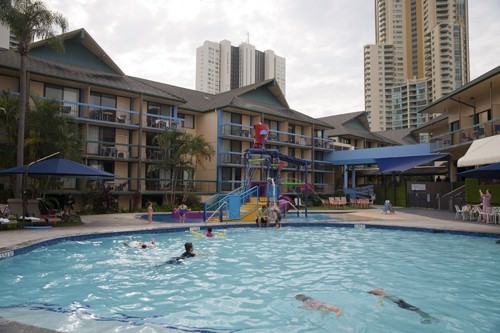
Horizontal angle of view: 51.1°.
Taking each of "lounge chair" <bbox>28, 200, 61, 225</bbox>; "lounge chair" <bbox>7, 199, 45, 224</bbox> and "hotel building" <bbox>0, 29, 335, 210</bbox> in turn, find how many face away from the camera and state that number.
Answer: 0

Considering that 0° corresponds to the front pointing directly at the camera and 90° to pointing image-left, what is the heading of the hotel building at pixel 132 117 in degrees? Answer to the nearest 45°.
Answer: approximately 315°

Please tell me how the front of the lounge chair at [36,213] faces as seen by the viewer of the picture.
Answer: facing the viewer and to the right of the viewer

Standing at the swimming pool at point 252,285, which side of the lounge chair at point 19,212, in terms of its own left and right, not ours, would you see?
front

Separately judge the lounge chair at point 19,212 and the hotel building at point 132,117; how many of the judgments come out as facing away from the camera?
0

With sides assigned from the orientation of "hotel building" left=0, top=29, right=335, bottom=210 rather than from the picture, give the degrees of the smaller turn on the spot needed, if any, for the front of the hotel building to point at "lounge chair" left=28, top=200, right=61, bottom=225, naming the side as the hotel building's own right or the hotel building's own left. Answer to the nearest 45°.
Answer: approximately 45° to the hotel building's own right

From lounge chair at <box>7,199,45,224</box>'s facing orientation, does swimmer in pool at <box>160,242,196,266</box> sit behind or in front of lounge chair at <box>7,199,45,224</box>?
in front

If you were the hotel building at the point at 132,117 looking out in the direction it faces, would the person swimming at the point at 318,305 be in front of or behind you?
in front

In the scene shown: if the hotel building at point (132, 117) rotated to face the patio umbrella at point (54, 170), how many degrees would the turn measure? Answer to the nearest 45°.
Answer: approximately 45° to its right

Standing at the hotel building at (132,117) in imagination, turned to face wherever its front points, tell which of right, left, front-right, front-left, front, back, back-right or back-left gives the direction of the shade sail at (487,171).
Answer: front

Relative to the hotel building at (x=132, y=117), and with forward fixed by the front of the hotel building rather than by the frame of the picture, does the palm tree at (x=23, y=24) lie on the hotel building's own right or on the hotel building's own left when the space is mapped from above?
on the hotel building's own right
